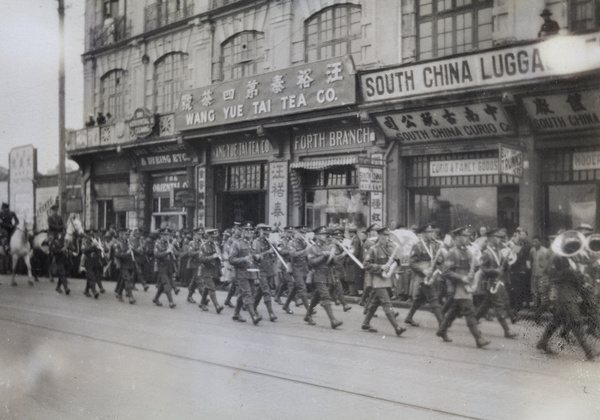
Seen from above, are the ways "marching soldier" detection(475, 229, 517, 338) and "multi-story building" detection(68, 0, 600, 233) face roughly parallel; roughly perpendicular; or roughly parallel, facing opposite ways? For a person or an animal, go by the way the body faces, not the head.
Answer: roughly perpendicular
